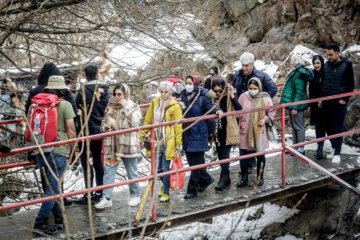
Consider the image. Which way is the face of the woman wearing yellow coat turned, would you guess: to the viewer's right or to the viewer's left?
to the viewer's left

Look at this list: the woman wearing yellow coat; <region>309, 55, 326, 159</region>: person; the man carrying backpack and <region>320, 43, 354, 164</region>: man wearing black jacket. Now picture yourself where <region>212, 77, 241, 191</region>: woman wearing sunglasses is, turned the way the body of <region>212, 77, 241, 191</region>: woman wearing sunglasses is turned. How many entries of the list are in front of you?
2

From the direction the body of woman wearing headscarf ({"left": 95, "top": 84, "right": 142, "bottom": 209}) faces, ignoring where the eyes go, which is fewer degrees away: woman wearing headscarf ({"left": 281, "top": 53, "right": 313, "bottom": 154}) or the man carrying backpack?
the man carrying backpack

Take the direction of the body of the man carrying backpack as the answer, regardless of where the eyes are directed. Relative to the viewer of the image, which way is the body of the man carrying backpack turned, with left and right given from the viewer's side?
facing away from the viewer and to the right of the viewer

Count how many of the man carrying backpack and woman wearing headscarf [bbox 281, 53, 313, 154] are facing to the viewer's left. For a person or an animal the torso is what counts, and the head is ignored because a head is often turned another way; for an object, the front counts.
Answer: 1

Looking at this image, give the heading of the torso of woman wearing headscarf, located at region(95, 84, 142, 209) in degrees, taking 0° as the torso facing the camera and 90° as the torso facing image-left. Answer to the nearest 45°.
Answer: approximately 45°

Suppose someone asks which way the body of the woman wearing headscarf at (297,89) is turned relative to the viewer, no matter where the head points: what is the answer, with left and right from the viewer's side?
facing to the left of the viewer

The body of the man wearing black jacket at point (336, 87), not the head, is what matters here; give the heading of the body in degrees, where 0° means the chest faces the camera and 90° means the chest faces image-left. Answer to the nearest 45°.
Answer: approximately 45°

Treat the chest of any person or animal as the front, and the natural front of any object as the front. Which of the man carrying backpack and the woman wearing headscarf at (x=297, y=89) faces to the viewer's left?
the woman wearing headscarf
